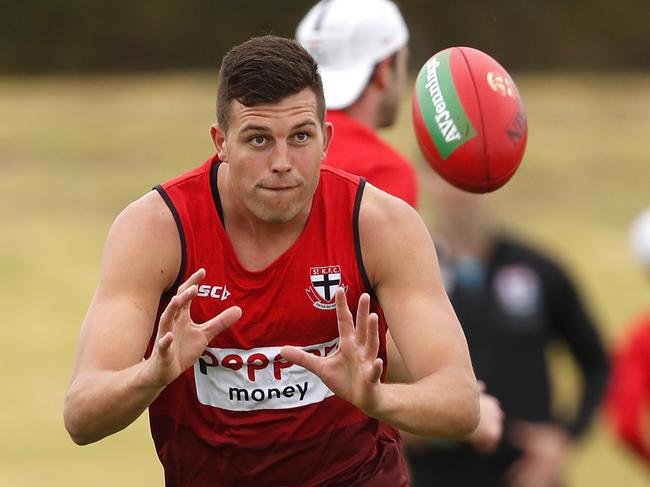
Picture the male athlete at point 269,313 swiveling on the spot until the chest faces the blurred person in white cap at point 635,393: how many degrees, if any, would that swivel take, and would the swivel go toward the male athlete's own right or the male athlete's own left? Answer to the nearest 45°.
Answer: approximately 135° to the male athlete's own left

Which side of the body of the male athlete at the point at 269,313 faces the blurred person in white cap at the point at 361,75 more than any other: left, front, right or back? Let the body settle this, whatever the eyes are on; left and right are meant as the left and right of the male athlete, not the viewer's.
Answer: back

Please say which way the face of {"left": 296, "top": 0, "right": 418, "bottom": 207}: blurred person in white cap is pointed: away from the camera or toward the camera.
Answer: away from the camera

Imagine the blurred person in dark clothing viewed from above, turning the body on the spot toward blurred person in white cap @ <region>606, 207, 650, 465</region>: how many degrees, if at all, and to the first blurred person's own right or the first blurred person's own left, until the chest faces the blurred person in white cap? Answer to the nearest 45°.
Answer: approximately 135° to the first blurred person's own left

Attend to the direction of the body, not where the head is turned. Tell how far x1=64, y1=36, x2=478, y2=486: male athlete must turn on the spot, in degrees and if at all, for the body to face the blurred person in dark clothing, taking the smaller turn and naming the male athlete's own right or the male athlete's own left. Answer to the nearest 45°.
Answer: approximately 135° to the male athlete's own left

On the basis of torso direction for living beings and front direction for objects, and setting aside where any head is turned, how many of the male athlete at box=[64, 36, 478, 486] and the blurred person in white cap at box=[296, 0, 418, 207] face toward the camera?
1

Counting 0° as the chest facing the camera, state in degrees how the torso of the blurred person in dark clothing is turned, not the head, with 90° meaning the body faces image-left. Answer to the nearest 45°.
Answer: approximately 45°

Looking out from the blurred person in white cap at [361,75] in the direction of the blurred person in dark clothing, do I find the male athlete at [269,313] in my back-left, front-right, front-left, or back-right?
back-right

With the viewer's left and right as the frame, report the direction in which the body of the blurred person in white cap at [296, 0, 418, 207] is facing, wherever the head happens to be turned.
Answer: facing away from the viewer and to the right of the viewer
